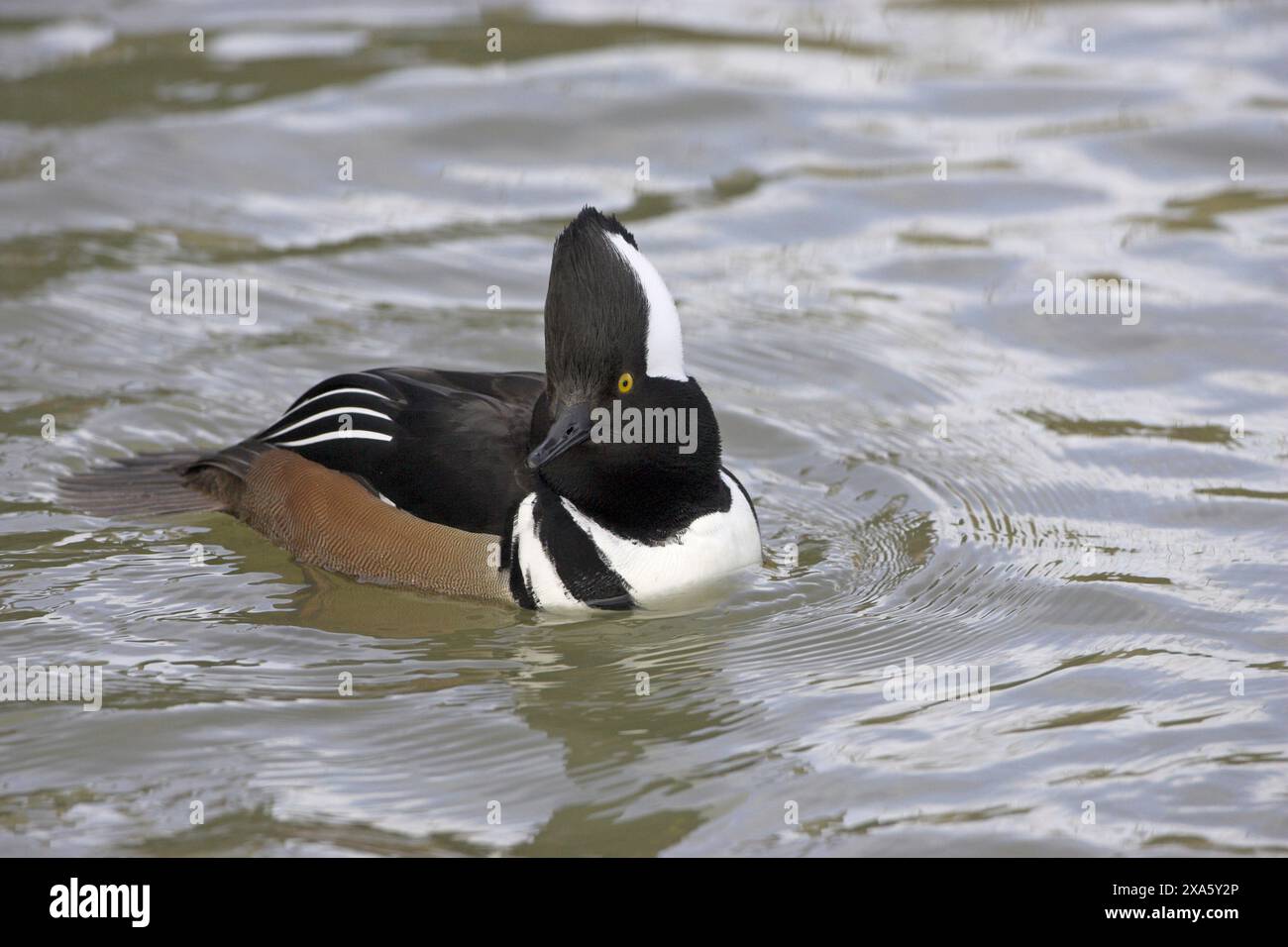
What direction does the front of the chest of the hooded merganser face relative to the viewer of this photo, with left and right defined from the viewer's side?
facing the viewer and to the right of the viewer
